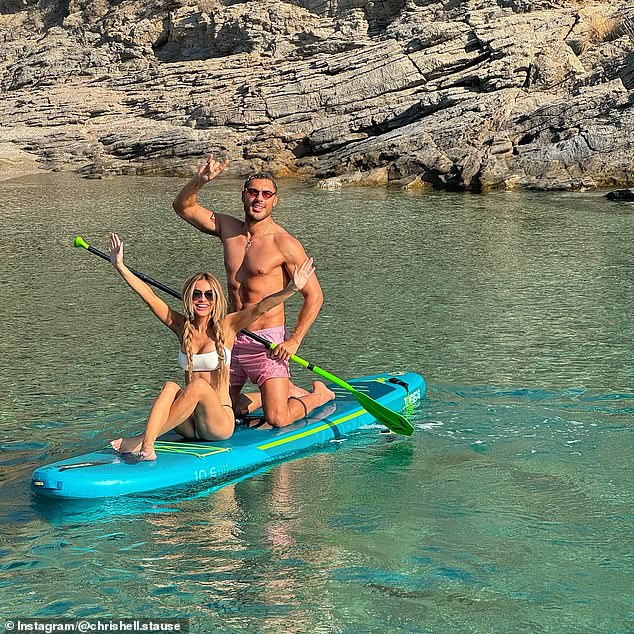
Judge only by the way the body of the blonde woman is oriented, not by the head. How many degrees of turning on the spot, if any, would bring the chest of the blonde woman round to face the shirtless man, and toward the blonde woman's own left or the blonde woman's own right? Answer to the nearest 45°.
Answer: approximately 180°
